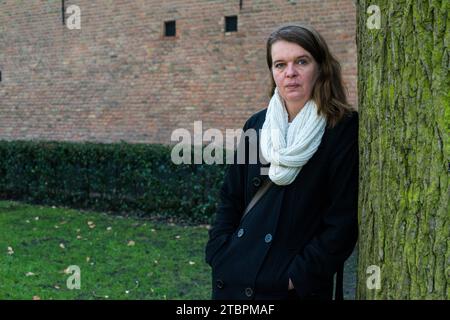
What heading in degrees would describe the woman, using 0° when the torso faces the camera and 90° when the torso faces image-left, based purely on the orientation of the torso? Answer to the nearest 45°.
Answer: approximately 45°

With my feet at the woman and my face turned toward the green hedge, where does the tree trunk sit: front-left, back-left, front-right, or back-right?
back-right

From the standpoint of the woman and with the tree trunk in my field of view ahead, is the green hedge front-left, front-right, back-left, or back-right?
back-left

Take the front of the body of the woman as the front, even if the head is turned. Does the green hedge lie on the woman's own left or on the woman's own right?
on the woman's own right
